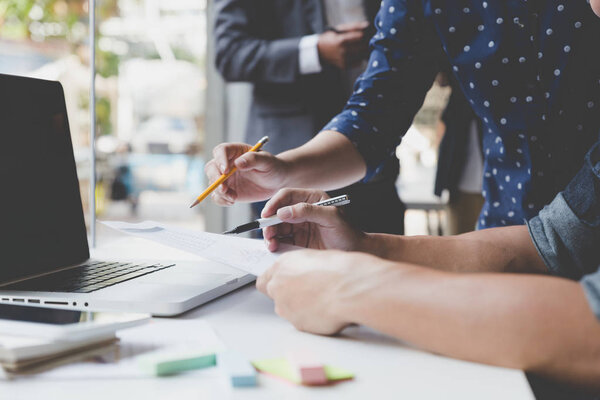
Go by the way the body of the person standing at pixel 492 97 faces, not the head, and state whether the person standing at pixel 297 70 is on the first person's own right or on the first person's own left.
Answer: on the first person's own right

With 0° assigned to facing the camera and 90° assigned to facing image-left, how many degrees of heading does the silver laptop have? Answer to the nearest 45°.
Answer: approximately 315°

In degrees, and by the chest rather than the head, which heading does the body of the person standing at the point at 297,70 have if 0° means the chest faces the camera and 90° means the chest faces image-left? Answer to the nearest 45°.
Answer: approximately 315°

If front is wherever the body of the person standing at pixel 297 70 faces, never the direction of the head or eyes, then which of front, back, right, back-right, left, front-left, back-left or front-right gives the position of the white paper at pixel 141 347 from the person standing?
front-right

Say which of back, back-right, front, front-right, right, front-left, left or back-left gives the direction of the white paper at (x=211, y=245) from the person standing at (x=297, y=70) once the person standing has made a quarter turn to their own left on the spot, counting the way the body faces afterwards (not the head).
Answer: back-right

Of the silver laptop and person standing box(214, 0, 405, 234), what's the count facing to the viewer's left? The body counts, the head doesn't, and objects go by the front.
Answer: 0

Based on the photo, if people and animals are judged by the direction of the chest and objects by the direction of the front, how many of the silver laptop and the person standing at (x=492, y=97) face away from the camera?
0

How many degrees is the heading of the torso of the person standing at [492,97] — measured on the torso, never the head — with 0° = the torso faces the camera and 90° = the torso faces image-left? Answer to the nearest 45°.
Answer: approximately 45°

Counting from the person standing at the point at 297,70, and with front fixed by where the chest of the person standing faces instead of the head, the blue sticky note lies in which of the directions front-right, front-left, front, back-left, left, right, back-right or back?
front-right
